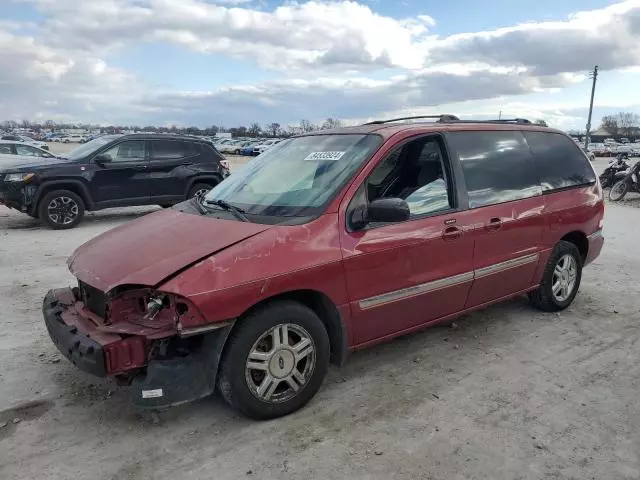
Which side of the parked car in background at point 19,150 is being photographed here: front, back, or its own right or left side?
right

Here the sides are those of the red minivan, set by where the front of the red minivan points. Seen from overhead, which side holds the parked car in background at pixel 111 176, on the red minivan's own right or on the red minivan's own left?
on the red minivan's own right

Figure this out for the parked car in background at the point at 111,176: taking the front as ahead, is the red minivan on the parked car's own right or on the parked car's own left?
on the parked car's own left

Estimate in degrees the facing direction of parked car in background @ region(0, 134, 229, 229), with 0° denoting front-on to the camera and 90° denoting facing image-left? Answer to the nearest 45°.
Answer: approximately 45°

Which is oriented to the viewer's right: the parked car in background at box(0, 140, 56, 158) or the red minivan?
the parked car in background

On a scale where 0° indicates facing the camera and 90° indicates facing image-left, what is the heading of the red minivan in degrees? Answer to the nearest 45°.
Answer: approximately 45°

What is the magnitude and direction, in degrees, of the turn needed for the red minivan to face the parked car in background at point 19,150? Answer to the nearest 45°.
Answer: approximately 90° to its right

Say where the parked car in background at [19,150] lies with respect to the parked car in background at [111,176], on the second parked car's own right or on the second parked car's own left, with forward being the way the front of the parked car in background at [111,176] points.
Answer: on the second parked car's own right

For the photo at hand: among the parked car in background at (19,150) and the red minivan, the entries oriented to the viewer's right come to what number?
1

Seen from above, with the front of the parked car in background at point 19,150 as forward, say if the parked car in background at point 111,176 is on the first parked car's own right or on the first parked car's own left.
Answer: on the first parked car's own right
